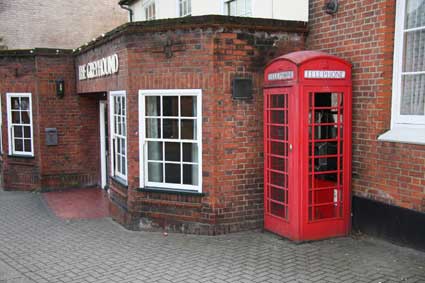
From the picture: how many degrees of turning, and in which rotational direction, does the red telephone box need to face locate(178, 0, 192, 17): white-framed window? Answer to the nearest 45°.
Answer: approximately 90° to its right

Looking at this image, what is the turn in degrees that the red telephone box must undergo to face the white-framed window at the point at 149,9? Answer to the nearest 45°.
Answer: approximately 90° to its right

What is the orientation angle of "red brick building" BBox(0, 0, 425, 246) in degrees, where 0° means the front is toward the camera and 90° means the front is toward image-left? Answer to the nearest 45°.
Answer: approximately 45°

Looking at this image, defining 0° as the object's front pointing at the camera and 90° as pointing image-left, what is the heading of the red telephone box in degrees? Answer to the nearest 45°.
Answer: approximately 45°
